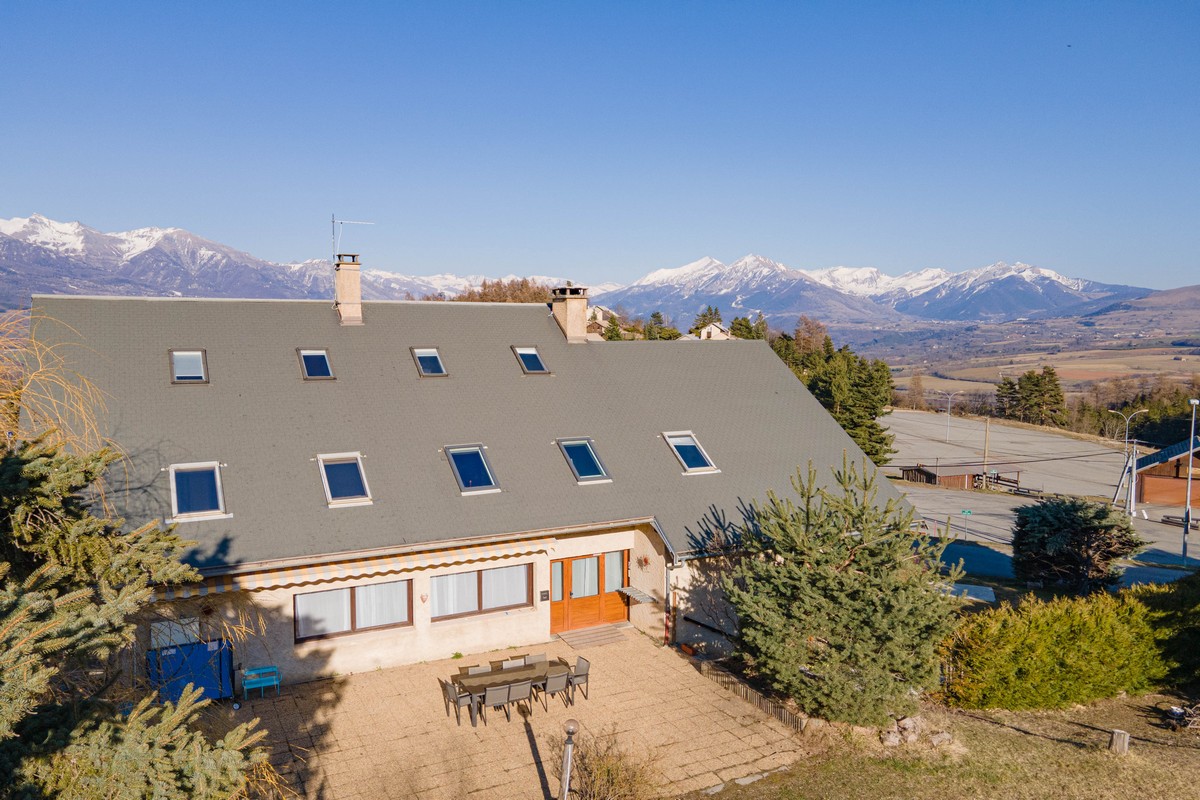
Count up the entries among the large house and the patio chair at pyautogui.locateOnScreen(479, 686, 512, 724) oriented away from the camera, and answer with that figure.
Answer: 1

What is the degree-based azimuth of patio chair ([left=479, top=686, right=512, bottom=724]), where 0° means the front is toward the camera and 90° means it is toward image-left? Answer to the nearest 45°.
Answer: approximately 180°

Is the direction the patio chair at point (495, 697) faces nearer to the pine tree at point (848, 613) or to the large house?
the large house

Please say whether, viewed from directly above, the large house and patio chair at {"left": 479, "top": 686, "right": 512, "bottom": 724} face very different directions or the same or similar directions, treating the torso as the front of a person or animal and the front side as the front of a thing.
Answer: very different directions

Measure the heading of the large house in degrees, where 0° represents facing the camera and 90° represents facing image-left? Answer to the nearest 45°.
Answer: approximately 0°

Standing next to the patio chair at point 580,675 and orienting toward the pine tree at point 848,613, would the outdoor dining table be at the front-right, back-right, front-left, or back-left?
back-right

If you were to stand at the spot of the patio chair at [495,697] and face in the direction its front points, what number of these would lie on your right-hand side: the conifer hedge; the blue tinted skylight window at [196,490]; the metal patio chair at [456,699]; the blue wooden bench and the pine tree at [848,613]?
2

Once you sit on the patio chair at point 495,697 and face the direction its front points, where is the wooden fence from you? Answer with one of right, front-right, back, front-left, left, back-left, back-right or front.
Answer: right

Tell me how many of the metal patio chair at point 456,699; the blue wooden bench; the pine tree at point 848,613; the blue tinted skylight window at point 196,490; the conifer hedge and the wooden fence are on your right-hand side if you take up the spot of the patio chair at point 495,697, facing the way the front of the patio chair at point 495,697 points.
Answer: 3

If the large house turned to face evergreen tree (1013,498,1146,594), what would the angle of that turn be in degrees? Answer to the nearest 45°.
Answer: approximately 90° to its left

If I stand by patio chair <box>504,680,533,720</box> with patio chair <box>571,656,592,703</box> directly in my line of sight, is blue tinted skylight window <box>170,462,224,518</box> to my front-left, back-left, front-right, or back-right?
back-left
